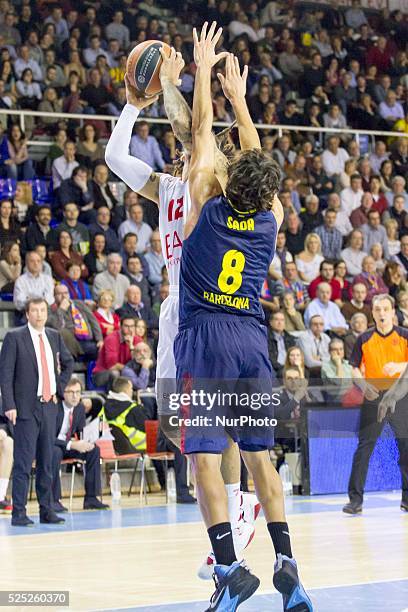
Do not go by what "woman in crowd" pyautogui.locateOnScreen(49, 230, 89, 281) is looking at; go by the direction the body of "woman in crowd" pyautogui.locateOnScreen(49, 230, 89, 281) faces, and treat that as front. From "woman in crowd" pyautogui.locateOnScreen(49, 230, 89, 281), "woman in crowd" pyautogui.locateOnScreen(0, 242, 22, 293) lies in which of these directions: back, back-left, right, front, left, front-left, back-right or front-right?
front-right

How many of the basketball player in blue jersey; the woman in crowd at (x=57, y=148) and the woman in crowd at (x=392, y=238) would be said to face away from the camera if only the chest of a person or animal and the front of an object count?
1

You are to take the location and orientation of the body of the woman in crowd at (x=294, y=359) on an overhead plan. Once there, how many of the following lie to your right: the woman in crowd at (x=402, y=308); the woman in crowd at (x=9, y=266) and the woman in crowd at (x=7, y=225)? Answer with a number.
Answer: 2

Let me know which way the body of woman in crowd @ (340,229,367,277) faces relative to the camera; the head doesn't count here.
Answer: toward the camera

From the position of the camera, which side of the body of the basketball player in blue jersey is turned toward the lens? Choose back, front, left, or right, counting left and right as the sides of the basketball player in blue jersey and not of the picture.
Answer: back

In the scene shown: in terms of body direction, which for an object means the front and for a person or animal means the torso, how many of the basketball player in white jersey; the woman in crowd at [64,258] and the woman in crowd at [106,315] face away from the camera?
0

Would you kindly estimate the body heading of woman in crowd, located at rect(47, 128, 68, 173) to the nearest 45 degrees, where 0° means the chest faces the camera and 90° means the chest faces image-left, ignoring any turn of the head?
approximately 315°

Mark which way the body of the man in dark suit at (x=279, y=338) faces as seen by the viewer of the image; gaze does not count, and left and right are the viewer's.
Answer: facing the viewer

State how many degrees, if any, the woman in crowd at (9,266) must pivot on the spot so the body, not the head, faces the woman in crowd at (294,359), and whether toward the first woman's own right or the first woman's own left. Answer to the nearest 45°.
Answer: approximately 45° to the first woman's own left

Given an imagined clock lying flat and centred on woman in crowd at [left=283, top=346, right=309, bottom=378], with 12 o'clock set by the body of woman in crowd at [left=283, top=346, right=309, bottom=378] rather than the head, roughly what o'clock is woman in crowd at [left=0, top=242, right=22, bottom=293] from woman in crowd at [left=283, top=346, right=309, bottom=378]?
woman in crowd at [left=0, top=242, right=22, bottom=293] is roughly at 3 o'clock from woman in crowd at [left=283, top=346, right=309, bottom=378].

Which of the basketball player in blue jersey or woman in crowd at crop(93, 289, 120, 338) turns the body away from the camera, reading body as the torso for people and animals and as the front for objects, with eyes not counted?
the basketball player in blue jersey

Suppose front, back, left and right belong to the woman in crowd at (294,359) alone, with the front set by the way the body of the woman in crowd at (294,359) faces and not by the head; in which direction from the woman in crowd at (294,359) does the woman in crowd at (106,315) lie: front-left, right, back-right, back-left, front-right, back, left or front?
right

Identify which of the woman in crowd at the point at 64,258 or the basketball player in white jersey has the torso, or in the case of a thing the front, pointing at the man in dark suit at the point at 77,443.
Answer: the woman in crowd

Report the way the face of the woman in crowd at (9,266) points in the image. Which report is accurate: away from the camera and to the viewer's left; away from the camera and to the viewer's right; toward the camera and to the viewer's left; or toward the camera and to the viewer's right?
toward the camera and to the viewer's right

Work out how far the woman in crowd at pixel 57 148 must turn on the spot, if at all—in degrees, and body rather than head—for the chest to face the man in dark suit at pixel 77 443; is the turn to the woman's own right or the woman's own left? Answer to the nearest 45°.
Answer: approximately 45° to the woman's own right

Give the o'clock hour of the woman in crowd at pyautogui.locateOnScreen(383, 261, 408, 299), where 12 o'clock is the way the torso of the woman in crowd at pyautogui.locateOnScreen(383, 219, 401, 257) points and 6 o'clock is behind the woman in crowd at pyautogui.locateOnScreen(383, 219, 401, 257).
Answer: the woman in crowd at pyautogui.locateOnScreen(383, 261, 408, 299) is roughly at 12 o'clock from the woman in crowd at pyautogui.locateOnScreen(383, 219, 401, 257).

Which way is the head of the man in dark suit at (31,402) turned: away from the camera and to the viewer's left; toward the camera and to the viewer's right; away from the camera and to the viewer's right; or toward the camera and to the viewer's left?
toward the camera and to the viewer's right
